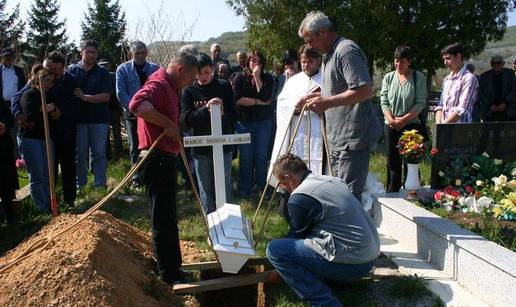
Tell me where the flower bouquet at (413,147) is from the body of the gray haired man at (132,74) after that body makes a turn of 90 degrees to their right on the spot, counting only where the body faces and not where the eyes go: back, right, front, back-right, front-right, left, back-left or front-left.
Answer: back-left

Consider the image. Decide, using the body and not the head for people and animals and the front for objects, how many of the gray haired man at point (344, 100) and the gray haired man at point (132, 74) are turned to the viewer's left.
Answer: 1

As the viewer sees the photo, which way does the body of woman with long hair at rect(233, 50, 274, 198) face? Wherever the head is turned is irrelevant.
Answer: toward the camera

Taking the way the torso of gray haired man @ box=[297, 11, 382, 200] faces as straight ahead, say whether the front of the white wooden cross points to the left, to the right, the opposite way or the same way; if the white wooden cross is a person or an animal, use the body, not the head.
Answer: to the left

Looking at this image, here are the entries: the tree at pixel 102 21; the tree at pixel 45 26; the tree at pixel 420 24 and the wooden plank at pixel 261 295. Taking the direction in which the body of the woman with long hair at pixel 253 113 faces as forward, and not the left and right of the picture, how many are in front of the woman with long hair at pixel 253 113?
1

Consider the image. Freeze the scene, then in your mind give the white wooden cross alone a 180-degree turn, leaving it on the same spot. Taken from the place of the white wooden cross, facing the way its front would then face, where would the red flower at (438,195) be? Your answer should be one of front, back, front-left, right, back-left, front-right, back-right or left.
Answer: right

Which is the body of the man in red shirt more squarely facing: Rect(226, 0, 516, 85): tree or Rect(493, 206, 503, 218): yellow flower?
the yellow flower

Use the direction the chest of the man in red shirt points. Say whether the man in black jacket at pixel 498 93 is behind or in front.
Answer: in front

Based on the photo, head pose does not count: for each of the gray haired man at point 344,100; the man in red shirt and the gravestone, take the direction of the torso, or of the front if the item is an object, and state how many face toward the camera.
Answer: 1

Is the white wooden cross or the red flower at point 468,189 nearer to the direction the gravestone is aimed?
the red flower

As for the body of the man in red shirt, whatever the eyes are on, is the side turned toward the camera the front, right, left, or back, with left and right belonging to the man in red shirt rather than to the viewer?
right

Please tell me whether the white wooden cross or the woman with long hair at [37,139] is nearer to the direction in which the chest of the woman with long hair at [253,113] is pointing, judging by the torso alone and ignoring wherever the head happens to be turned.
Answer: the white wooden cross

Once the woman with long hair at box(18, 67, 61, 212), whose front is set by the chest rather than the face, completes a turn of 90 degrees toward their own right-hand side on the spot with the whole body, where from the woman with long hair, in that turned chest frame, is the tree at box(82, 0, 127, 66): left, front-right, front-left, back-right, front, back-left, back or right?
back-right

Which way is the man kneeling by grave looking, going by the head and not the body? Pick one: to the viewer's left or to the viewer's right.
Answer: to the viewer's left
